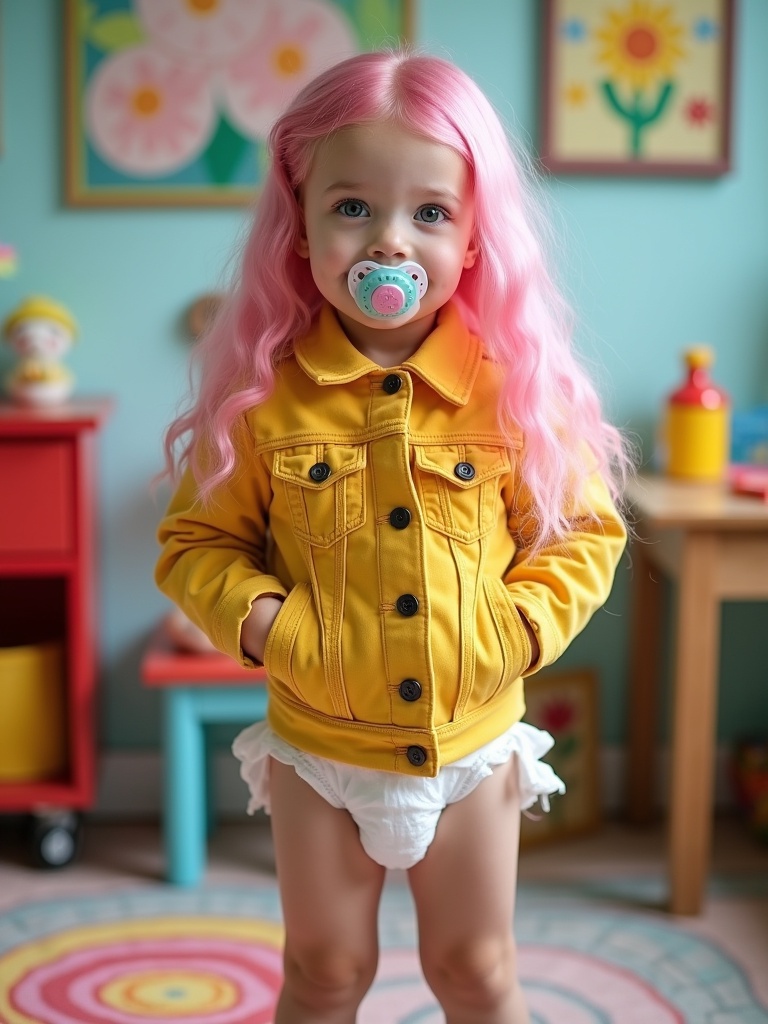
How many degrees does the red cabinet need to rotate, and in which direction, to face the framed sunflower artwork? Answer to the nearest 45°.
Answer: approximately 90° to its left

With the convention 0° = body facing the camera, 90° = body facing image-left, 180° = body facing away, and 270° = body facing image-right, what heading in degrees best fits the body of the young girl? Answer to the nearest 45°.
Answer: approximately 0°

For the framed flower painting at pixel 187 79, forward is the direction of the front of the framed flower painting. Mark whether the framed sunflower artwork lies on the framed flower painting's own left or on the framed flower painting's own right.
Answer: on the framed flower painting's own left

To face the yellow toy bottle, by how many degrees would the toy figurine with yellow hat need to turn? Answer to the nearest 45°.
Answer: approximately 90° to its left

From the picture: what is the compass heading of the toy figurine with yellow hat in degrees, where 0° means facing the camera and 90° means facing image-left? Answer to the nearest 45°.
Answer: approximately 0°

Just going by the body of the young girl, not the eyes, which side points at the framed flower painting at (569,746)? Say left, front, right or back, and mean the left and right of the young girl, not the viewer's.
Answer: back
